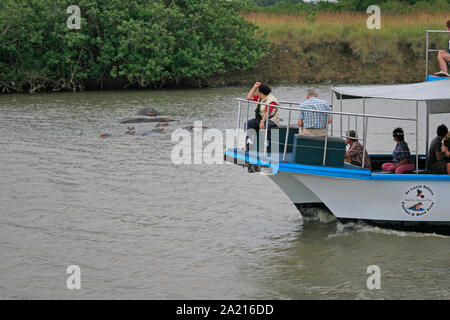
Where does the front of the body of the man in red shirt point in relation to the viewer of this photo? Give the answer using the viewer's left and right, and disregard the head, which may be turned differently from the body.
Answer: facing to the left of the viewer

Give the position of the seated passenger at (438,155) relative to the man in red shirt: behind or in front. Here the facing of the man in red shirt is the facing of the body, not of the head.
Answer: behind

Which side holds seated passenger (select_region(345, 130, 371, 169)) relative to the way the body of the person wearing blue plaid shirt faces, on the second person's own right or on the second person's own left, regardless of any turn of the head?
on the second person's own right

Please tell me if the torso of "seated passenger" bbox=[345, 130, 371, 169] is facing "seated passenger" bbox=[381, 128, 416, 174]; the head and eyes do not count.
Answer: no

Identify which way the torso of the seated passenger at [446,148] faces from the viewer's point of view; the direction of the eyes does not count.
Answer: to the viewer's left

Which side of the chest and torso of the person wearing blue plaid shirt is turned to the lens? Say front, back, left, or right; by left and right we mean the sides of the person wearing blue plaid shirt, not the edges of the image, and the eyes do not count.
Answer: back

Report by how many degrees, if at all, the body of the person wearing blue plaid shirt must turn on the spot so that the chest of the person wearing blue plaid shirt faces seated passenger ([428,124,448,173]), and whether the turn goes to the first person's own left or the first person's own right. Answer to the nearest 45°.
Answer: approximately 90° to the first person's own right

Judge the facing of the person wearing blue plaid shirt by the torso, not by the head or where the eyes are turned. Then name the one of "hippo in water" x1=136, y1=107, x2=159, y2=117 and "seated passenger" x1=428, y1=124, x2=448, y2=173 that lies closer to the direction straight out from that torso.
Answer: the hippo in water

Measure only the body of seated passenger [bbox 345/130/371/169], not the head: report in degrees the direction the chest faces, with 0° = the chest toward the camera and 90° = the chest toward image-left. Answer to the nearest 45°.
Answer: approximately 90°

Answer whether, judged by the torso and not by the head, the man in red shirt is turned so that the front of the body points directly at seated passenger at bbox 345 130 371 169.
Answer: no
